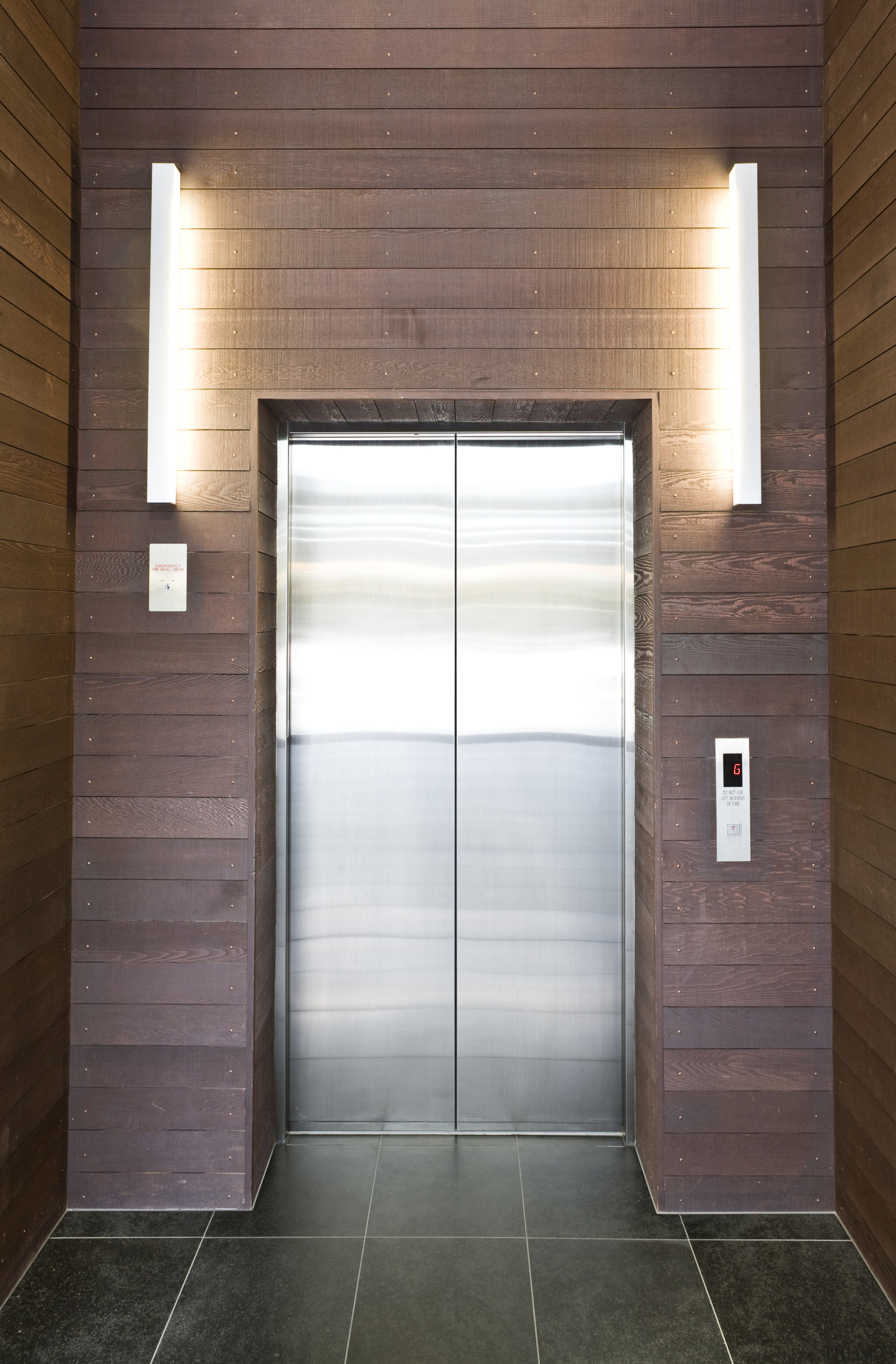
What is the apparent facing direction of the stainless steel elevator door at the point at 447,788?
toward the camera

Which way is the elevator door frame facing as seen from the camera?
toward the camera

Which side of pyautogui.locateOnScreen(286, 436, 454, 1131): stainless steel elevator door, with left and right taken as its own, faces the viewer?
front

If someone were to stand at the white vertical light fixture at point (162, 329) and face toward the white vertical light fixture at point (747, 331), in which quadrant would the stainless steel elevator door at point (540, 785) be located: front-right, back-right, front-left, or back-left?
front-left
